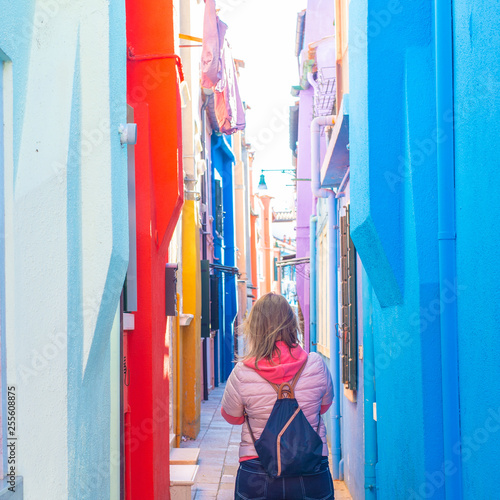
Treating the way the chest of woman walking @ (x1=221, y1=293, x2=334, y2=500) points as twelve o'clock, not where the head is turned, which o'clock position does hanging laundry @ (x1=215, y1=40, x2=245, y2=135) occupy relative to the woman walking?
The hanging laundry is roughly at 12 o'clock from the woman walking.

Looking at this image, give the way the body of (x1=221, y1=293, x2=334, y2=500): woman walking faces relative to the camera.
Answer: away from the camera

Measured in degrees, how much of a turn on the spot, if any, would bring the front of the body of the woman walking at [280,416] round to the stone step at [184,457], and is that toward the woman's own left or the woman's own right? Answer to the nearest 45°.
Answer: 0° — they already face it

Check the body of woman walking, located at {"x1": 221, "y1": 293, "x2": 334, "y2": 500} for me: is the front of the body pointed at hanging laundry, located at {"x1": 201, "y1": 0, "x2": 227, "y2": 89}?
yes
